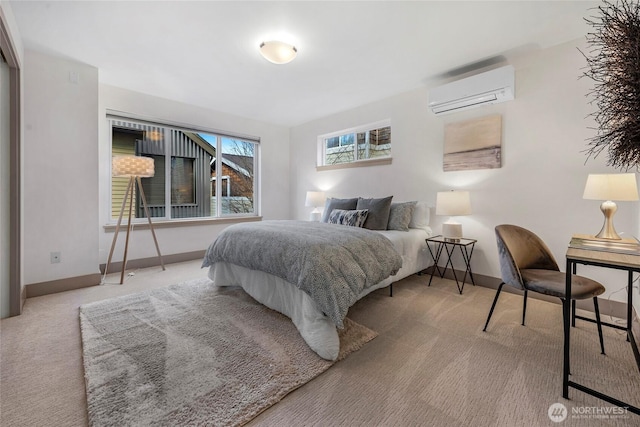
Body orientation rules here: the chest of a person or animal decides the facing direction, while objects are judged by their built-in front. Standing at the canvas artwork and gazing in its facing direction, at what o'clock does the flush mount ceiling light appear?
The flush mount ceiling light is roughly at 12 o'clock from the canvas artwork.

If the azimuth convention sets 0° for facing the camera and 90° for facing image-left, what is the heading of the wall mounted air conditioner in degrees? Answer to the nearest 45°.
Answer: approximately 45°

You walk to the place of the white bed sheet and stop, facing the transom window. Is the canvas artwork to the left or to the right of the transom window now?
right

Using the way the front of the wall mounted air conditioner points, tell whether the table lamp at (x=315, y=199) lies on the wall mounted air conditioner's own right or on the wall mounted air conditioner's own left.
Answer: on the wall mounted air conditioner's own right

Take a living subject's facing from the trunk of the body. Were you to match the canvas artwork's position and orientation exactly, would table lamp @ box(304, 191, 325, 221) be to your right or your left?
on your right
